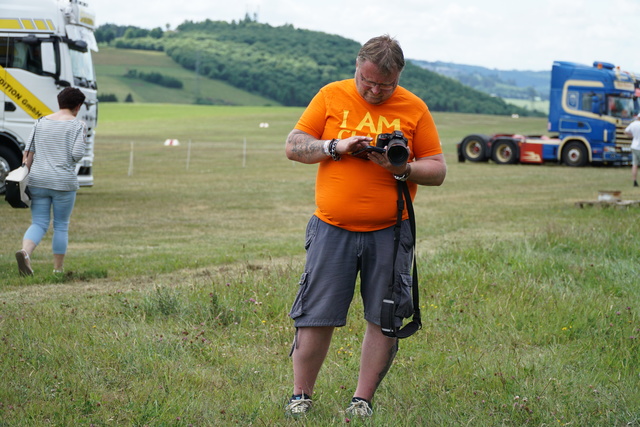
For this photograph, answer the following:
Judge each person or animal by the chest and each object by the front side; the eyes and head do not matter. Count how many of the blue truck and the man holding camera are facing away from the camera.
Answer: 0

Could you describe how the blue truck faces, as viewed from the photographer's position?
facing the viewer and to the right of the viewer

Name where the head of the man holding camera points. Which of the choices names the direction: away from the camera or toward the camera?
toward the camera

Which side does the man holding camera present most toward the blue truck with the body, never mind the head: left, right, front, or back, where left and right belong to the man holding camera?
back

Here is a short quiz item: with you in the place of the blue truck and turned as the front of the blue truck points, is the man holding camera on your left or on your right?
on your right

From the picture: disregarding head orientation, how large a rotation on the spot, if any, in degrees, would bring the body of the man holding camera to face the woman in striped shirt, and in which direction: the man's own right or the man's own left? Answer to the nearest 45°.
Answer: approximately 135° to the man's own right

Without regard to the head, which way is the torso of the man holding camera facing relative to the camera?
toward the camera
